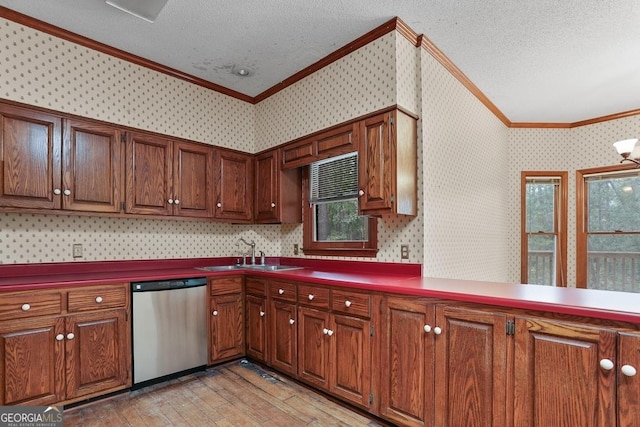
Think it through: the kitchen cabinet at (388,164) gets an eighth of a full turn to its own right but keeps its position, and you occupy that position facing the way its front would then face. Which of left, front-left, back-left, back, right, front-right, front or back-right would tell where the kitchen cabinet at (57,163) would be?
front

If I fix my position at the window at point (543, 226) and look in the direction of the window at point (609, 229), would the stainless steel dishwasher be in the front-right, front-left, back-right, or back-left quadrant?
back-right

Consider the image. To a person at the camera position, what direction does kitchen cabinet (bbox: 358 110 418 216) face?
facing the viewer and to the left of the viewer

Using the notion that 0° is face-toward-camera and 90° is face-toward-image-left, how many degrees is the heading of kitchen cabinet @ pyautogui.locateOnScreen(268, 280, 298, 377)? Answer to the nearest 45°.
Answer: approximately 45°

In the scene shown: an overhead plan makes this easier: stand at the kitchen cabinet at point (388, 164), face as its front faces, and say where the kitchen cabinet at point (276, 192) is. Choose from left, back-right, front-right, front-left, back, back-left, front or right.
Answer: right

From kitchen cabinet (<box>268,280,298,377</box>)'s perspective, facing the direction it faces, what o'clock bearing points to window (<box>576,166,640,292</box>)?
The window is roughly at 7 o'clock from the kitchen cabinet.

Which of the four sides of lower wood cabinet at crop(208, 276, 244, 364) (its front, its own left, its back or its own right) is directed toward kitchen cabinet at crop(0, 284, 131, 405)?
right

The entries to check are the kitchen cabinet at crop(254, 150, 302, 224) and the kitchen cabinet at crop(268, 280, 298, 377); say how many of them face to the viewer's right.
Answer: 0

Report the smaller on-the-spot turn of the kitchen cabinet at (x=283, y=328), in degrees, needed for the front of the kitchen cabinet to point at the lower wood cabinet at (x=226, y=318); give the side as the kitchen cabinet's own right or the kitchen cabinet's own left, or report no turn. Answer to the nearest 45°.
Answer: approximately 90° to the kitchen cabinet's own right

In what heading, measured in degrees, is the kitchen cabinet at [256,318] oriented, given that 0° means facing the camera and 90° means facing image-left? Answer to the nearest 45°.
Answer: approximately 45°

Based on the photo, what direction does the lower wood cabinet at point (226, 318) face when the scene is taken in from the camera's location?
facing the viewer and to the right of the viewer
